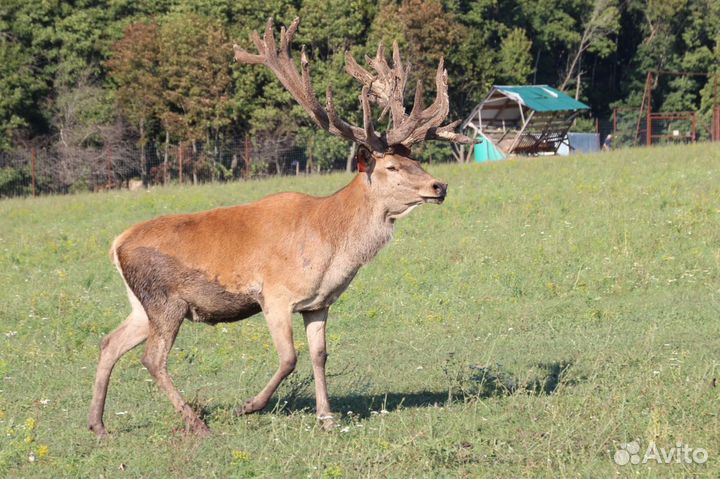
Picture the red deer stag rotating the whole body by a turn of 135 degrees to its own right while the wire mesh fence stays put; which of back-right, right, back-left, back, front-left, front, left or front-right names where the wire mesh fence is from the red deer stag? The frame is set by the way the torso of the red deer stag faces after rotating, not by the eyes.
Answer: back-right

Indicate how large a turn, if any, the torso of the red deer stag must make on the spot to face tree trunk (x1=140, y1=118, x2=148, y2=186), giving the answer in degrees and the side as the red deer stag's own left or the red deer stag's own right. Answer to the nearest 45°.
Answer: approximately 90° to the red deer stag's own left

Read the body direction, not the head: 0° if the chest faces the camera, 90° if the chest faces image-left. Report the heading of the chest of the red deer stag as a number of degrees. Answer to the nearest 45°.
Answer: approximately 270°

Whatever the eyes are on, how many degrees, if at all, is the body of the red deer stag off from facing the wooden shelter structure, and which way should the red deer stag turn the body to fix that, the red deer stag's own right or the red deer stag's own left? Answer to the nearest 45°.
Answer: approximately 90° to the red deer stag's own left
